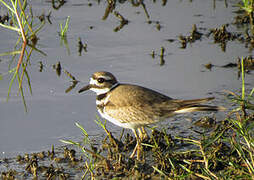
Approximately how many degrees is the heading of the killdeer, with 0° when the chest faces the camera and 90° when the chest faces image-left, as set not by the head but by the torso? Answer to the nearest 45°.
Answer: approximately 90°

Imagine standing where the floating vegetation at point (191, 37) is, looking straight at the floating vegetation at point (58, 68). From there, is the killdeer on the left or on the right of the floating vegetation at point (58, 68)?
left

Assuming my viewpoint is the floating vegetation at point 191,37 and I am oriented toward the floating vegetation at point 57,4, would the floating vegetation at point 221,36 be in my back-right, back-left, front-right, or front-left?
back-right

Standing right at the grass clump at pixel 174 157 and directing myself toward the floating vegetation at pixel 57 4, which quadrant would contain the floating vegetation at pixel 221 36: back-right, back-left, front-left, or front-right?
front-right

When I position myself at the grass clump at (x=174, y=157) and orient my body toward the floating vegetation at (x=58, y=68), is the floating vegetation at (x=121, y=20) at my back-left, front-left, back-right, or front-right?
front-right

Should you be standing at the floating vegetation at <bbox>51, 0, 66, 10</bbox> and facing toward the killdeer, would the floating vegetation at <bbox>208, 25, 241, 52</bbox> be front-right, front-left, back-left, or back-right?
front-left

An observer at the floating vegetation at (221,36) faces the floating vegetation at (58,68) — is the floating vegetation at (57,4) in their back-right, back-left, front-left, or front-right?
front-right

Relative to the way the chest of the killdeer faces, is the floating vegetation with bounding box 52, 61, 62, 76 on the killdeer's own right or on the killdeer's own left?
on the killdeer's own right

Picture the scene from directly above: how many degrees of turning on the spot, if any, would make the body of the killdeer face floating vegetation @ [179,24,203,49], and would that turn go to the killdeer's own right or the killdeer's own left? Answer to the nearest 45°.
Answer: approximately 90° to the killdeer's own right

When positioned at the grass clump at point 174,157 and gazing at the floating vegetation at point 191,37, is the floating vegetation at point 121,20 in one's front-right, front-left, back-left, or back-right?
front-left
